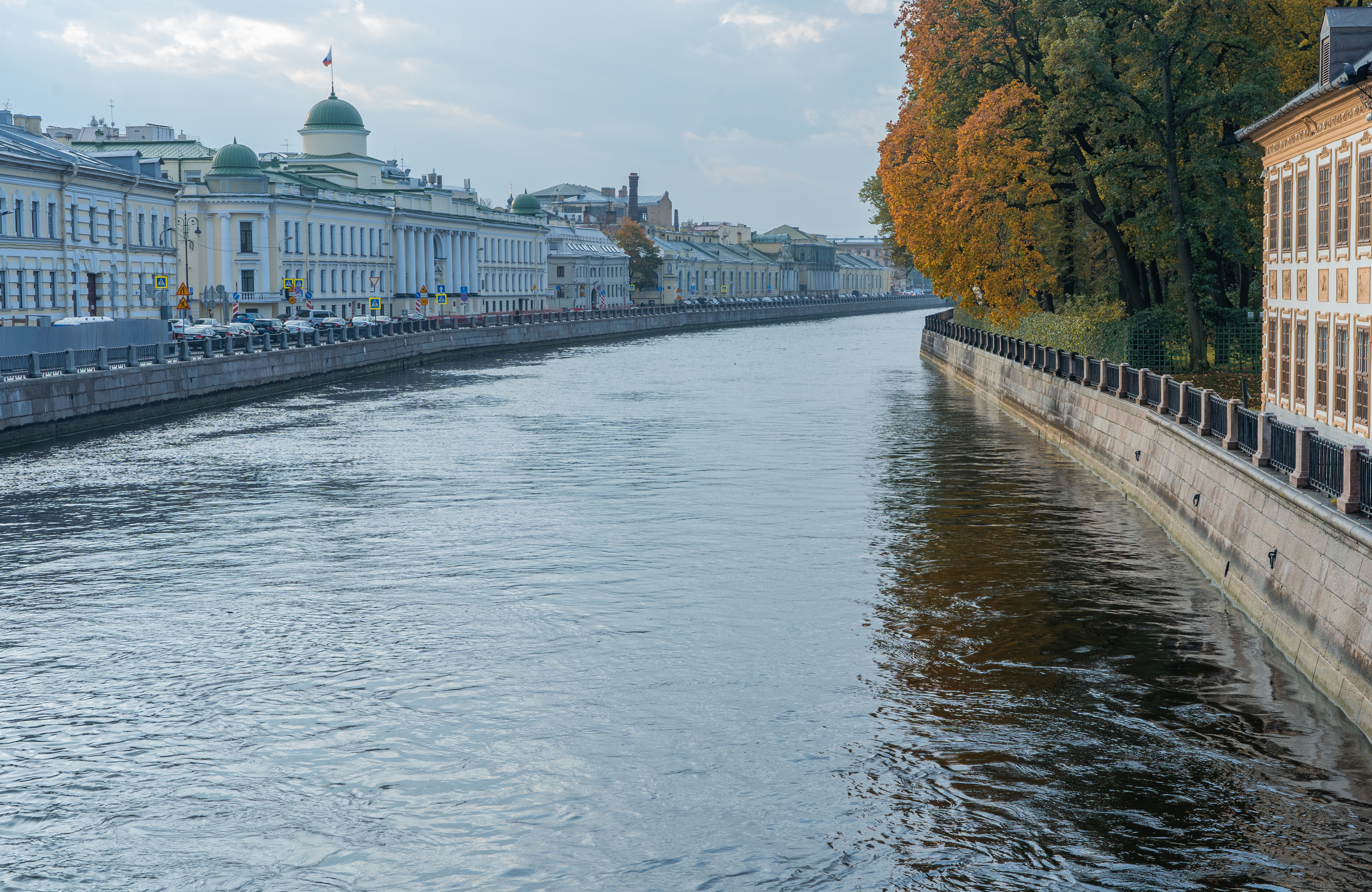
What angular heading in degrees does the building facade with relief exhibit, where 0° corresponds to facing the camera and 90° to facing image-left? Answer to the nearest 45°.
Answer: approximately 45°

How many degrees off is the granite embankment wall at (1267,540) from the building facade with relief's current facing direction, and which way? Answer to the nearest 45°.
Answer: approximately 45° to its left
